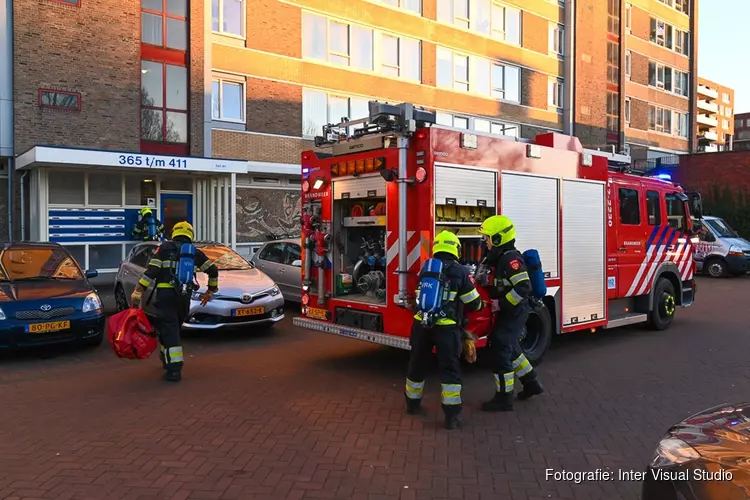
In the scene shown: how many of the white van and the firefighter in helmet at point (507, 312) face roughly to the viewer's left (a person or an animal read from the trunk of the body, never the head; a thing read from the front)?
1

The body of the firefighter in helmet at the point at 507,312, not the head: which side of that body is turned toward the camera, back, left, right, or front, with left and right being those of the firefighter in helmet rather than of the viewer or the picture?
left

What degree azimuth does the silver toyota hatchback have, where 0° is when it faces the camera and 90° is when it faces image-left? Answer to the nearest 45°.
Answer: approximately 315°

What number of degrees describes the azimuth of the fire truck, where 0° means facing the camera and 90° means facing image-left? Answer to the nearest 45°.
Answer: approximately 225°

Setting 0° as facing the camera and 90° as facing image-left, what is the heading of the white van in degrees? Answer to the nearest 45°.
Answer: approximately 315°

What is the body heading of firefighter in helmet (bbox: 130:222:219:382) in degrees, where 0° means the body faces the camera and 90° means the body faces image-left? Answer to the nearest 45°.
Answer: approximately 135°

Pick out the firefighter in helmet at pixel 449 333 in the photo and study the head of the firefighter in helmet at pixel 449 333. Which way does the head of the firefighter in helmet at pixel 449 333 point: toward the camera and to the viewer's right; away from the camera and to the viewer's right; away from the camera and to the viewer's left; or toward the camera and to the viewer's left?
away from the camera and to the viewer's right
